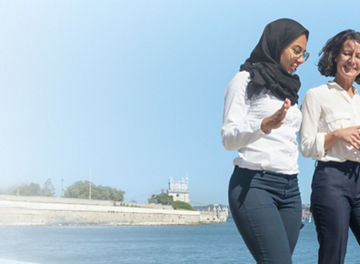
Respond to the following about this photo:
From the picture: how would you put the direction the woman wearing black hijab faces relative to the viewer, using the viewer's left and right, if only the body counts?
facing the viewer and to the right of the viewer

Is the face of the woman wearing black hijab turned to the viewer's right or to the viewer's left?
to the viewer's right

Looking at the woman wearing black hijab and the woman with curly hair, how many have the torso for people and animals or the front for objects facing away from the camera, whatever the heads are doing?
0
